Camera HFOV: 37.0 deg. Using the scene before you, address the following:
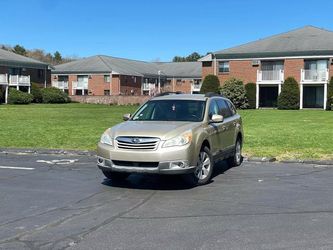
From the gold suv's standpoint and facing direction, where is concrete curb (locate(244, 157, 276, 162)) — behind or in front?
behind

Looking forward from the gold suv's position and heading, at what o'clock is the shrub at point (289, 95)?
The shrub is roughly at 5 o'clock from the gold suv.

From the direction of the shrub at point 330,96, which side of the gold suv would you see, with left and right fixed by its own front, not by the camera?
back

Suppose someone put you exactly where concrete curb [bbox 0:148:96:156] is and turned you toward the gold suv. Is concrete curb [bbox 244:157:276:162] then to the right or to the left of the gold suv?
left

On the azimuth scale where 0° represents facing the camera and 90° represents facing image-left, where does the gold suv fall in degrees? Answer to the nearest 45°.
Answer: approximately 45°

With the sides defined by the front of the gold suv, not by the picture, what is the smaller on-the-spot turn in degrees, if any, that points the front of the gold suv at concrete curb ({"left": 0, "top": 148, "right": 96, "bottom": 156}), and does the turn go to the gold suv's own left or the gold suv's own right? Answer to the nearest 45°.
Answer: approximately 90° to the gold suv's own right
